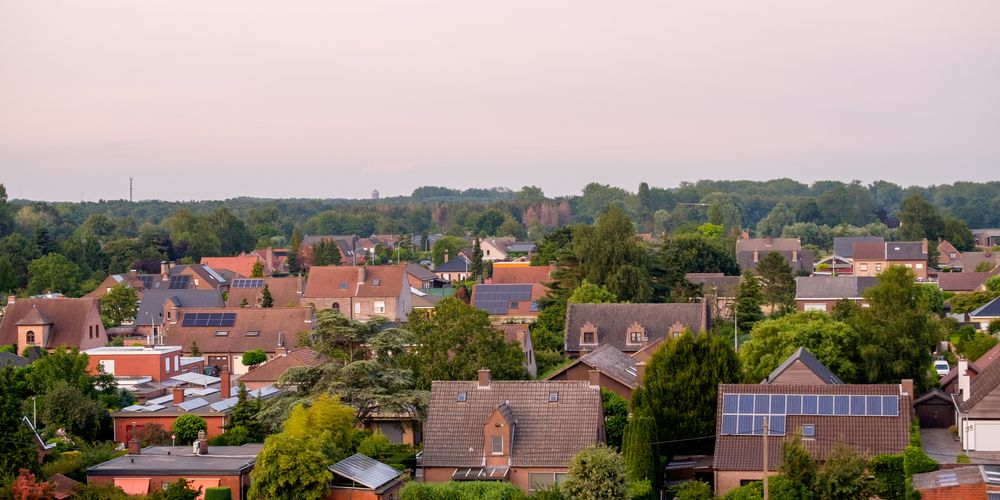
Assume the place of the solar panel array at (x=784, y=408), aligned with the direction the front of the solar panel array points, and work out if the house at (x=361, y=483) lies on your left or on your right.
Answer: on your right

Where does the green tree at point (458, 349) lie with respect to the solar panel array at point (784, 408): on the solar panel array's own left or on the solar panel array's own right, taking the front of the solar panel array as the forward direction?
on the solar panel array's own right

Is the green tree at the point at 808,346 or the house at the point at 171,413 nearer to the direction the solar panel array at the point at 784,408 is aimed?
the house

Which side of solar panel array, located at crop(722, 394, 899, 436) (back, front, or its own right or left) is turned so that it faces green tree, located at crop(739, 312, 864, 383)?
back

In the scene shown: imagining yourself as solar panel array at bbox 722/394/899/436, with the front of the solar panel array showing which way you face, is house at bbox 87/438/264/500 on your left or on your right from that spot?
on your right

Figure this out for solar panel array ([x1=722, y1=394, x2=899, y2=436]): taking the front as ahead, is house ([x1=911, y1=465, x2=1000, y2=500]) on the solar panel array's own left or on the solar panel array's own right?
on the solar panel array's own left

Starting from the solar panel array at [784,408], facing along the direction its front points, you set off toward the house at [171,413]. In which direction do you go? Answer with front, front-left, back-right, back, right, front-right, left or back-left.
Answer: right

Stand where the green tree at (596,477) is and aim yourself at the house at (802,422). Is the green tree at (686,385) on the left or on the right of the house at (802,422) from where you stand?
left

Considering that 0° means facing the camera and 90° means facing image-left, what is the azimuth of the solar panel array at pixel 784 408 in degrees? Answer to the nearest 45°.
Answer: approximately 0°

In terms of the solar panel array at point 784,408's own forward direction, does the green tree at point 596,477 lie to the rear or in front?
in front
